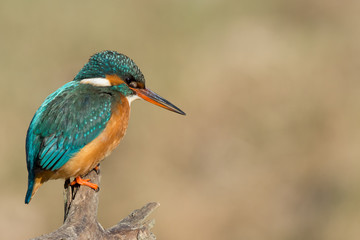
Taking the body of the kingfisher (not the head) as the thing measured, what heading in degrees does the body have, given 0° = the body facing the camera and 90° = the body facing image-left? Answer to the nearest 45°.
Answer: approximately 270°
